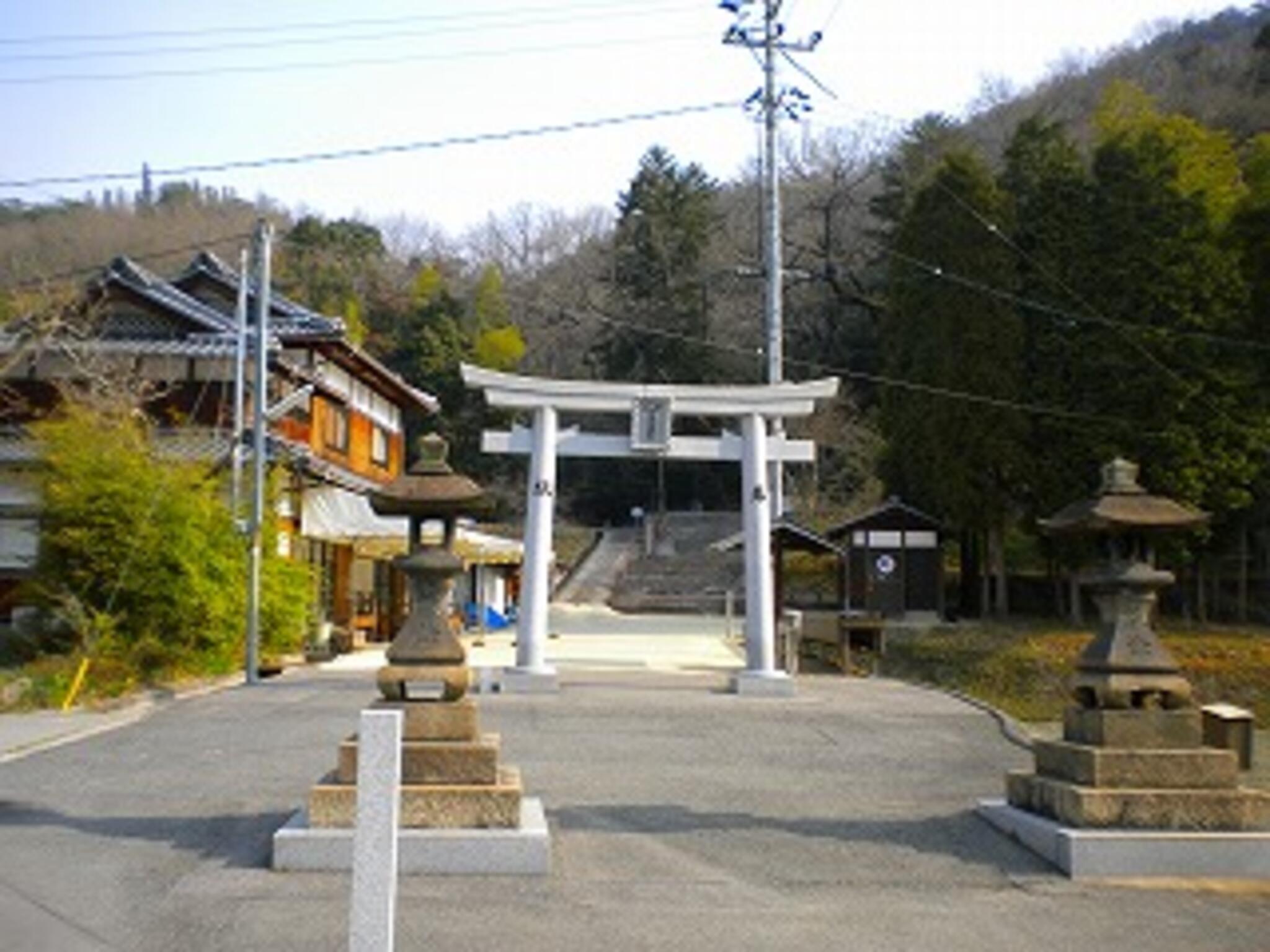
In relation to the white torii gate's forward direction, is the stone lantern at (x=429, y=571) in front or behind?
in front

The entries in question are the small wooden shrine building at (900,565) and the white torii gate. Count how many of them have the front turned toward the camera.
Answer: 2

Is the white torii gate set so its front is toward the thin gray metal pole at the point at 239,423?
no

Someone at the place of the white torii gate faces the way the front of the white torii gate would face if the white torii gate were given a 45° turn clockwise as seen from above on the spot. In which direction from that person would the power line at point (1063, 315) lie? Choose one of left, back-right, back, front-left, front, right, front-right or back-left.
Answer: back

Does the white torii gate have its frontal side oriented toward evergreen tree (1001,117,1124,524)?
no

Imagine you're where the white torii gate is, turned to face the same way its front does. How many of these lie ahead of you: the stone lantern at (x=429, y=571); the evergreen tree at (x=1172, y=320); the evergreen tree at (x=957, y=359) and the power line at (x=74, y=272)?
1

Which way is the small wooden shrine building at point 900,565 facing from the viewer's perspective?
toward the camera

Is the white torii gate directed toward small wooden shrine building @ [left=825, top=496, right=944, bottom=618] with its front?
no

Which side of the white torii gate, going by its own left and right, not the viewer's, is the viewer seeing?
front

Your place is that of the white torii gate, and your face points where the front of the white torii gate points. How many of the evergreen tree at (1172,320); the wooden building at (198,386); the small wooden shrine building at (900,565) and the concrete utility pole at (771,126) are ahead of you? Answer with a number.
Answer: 0

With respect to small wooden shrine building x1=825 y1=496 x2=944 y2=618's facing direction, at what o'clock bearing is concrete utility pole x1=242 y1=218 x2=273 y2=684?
The concrete utility pole is roughly at 1 o'clock from the small wooden shrine building.

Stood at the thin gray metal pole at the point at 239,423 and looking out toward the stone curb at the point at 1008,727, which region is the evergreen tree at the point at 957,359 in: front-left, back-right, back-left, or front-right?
front-left

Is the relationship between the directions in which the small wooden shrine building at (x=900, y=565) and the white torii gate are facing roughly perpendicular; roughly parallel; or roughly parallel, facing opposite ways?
roughly parallel

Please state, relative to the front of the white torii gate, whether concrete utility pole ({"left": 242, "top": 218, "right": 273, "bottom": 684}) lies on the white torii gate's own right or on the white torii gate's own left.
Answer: on the white torii gate's own right

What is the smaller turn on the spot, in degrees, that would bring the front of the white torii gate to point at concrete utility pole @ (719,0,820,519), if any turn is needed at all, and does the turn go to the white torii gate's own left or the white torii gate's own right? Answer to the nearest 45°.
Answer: approximately 180°

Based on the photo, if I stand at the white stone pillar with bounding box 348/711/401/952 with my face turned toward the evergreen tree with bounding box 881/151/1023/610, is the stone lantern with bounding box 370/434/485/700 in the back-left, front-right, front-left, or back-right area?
front-left

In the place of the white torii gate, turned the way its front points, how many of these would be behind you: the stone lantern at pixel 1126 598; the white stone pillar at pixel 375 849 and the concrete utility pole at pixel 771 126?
1

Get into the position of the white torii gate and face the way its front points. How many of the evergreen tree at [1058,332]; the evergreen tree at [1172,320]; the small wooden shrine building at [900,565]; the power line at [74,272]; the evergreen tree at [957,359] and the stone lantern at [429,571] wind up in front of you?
1
